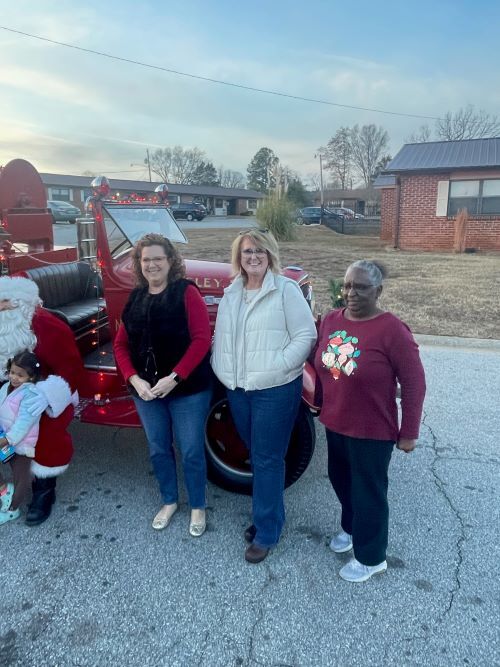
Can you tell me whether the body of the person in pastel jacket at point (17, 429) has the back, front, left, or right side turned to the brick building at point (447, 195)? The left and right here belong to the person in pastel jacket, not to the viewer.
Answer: back

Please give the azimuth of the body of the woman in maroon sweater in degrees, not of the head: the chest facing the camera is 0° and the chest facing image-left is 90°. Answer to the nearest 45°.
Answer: approximately 45°

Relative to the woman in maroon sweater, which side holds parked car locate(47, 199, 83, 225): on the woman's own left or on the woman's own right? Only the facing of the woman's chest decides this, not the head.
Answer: on the woman's own right

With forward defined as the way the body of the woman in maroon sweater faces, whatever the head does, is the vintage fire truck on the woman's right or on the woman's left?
on the woman's right

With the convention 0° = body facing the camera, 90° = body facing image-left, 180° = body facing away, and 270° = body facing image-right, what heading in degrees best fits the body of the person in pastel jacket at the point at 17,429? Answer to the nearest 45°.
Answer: approximately 45°

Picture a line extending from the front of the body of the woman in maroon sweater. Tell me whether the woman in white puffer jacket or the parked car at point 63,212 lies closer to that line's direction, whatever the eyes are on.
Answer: the woman in white puffer jacket

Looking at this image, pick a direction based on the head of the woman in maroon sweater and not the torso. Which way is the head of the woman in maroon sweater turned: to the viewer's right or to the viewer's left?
to the viewer's left

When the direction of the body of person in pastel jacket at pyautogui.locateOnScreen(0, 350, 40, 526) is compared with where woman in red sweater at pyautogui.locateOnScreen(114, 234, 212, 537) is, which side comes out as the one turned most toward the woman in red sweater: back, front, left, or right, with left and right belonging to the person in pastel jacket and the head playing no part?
left
